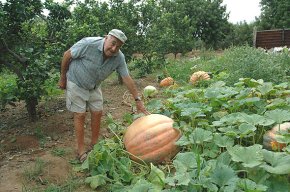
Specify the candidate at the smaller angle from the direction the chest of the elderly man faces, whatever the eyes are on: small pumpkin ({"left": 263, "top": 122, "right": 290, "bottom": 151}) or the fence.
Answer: the small pumpkin

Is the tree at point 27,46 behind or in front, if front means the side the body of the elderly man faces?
behind

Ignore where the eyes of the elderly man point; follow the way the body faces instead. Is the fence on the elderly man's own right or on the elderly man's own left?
on the elderly man's own left

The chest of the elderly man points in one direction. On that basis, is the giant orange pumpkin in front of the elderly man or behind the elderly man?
in front

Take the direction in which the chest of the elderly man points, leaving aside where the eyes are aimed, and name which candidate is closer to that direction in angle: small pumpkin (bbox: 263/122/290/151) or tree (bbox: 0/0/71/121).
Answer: the small pumpkin

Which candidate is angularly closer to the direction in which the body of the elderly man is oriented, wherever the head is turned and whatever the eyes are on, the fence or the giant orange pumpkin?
the giant orange pumpkin

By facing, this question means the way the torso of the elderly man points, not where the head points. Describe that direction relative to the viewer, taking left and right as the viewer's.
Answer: facing the viewer and to the right of the viewer

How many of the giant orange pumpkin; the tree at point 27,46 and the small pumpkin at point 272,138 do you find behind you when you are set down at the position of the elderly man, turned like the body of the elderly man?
1
